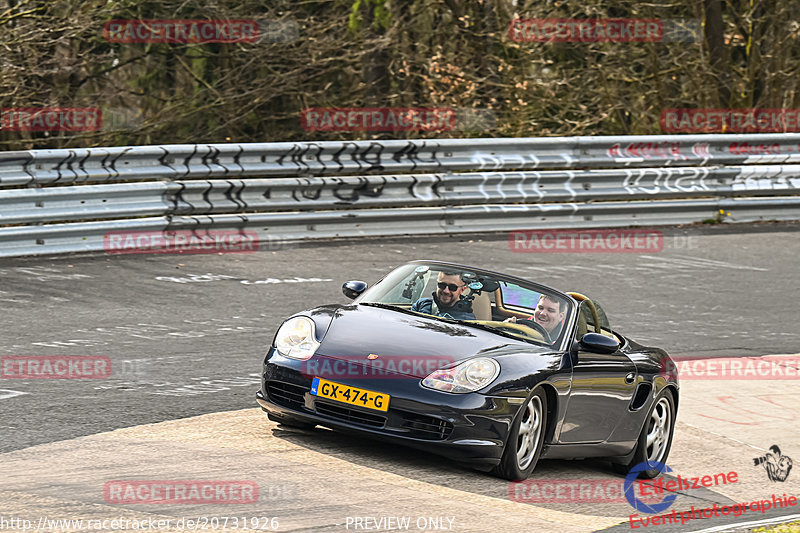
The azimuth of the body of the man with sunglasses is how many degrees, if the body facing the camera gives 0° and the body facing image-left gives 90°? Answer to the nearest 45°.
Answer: approximately 45°

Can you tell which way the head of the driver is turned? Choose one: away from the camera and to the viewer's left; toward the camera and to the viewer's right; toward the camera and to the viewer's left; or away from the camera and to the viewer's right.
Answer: toward the camera and to the viewer's left

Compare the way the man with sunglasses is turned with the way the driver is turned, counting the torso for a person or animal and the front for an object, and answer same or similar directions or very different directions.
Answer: same or similar directions

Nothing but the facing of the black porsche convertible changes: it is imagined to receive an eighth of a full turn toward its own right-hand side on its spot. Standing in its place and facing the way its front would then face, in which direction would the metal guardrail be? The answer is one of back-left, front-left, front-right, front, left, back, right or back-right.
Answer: right

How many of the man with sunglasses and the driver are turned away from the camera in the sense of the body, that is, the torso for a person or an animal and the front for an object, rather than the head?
0

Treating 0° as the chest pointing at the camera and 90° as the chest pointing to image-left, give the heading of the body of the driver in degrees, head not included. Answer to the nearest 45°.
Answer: approximately 45°

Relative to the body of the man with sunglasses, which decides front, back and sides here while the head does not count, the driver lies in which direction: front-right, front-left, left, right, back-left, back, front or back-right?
back-left

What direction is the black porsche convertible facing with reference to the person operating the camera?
facing the viewer and to the left of the viewer

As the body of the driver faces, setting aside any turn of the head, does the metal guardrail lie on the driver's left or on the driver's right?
on the driver's right

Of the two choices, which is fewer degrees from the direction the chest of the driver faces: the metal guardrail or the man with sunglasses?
the man with sunglasses
